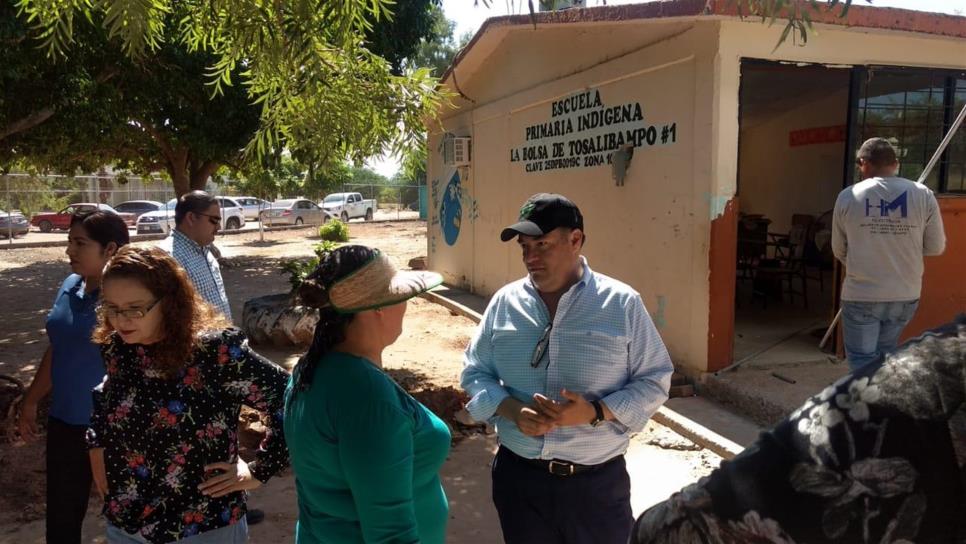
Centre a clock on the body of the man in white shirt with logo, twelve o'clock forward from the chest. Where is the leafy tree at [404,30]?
The leafy tree is roughly at 10 o'clock from the man in white shirt with logo.

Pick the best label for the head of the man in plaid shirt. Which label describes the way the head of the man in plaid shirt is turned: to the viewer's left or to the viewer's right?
to the viewer's right

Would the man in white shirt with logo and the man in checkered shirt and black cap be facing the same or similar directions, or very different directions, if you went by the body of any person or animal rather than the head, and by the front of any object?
very different directions

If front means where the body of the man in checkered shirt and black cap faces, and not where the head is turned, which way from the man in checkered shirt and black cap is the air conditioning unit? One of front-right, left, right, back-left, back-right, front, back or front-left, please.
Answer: back

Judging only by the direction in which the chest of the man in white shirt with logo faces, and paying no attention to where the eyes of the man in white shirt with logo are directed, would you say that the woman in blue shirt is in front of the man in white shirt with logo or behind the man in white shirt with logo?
behind

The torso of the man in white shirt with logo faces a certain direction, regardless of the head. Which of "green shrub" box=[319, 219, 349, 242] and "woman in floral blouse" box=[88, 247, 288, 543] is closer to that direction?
the green shrub

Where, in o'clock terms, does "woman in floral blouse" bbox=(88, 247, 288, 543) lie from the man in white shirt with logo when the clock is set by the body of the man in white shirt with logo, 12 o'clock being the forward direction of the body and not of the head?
The woman in floral blouse is roughly at 7 o'clock from the man in white shirt with logo.

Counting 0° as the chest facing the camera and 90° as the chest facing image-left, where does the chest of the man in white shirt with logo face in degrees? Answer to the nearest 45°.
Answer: approximately 180°

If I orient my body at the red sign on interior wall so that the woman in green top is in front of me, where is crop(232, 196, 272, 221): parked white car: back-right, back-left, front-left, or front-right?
back-right

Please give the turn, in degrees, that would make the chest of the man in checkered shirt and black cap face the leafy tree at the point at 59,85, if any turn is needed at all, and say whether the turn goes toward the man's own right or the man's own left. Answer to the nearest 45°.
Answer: approximately 135° to the man's own right

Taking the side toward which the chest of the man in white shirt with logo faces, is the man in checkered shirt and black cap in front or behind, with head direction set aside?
behind

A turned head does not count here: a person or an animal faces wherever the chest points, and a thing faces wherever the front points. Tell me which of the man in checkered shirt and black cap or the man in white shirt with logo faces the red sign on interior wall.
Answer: the man in white shirt with logo
